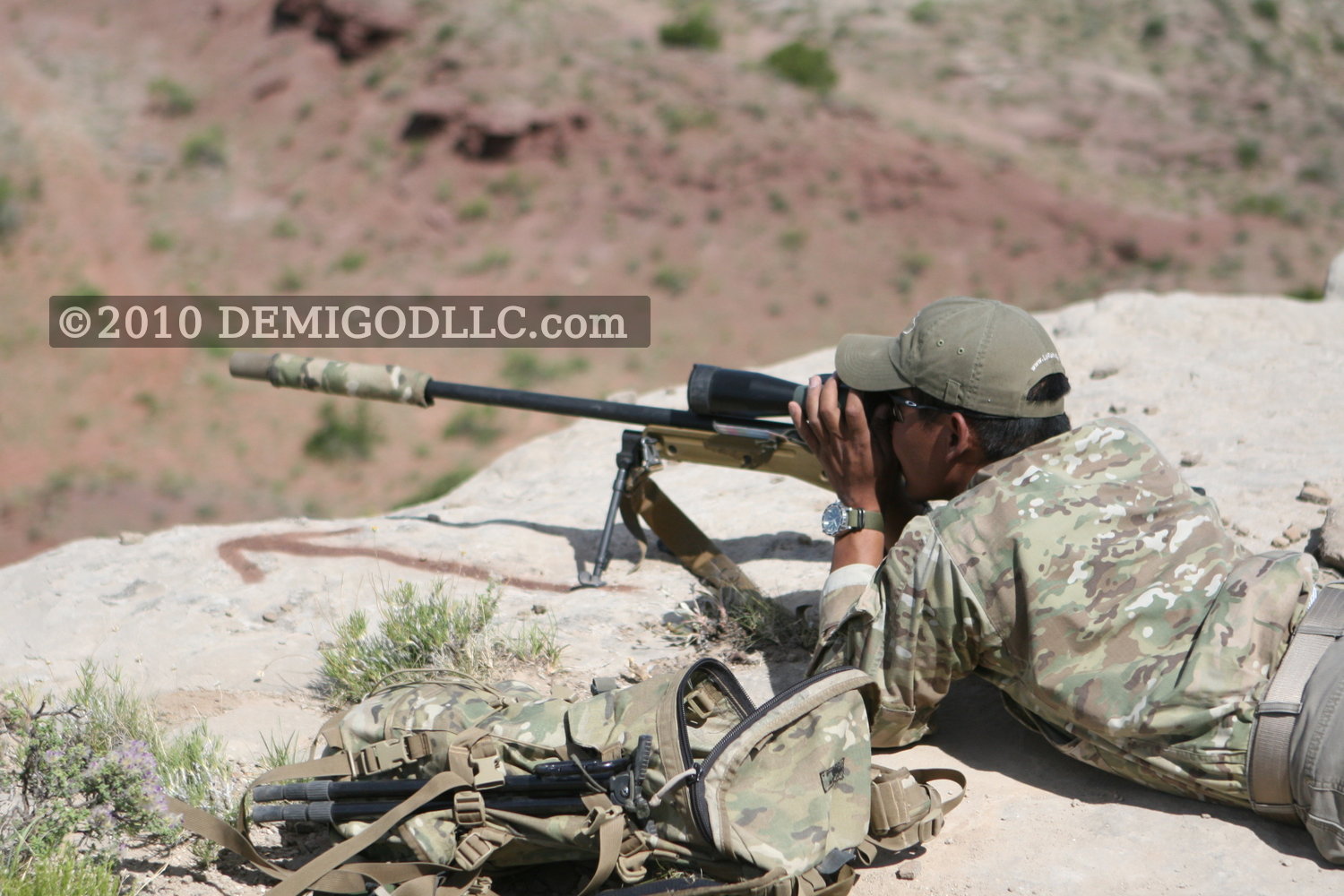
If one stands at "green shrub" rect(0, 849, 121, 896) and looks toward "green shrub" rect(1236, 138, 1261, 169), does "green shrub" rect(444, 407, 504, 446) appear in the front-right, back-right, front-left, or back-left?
front-left

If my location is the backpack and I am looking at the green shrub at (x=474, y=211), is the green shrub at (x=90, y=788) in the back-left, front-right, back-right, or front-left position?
front-left

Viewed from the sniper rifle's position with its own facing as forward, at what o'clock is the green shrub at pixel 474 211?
The green shrub is roughly at 3 o'clock from the sniper rifle.

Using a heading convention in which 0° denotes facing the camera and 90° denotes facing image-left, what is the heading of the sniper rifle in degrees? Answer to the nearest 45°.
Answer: approximately 90°

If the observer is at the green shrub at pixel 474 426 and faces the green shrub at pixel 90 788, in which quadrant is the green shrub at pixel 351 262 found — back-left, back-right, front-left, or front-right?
back-right

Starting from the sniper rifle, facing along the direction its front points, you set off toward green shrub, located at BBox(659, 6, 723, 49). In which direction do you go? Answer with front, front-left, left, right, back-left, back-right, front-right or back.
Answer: right

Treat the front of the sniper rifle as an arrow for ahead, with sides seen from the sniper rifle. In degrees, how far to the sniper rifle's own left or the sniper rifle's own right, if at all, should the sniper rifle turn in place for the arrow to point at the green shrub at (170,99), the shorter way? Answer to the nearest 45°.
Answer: approximately 90° to the sniper rifle's own right

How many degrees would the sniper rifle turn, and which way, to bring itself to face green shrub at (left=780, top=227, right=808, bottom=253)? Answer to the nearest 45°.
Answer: approximately 90° to its right

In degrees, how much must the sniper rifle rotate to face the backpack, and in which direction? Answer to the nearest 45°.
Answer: approximately 90° to its left

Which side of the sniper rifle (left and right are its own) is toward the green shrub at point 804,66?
right

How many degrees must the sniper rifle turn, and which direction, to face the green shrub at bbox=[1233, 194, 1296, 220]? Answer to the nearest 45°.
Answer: approximately 135° to its right
